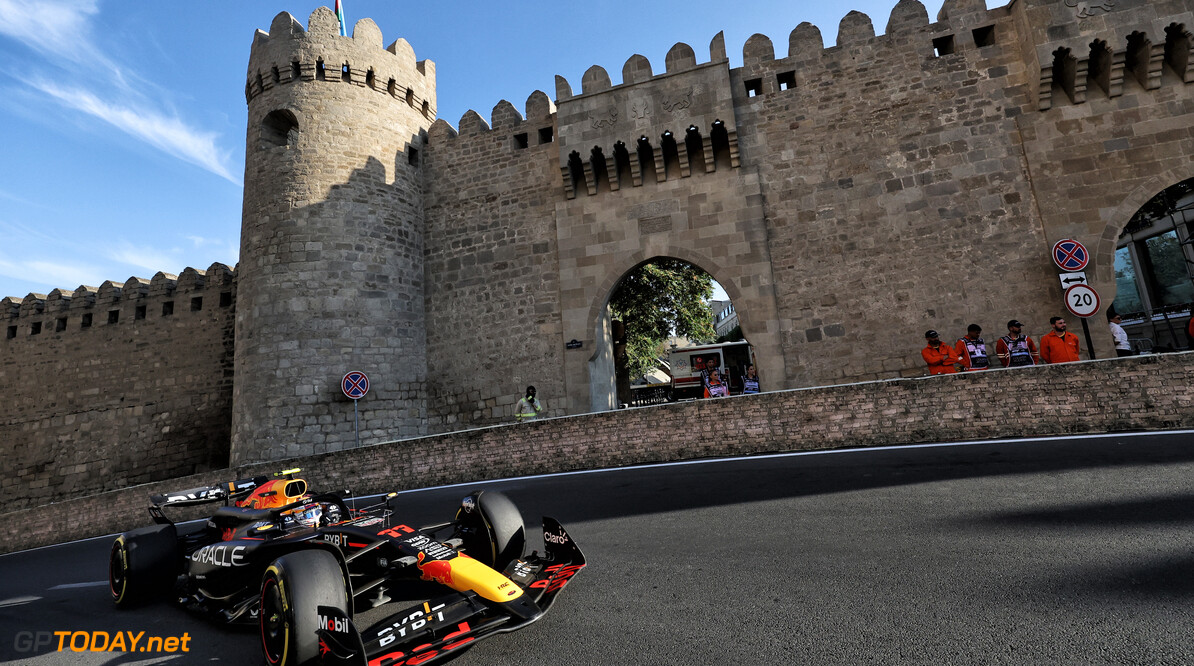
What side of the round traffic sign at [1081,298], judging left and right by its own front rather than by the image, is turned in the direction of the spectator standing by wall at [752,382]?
right

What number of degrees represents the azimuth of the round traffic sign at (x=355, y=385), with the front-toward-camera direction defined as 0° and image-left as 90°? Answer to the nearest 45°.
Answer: approximately 0°

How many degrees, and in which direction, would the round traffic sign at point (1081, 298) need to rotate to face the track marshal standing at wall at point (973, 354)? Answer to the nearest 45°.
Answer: approximately 90° to its right

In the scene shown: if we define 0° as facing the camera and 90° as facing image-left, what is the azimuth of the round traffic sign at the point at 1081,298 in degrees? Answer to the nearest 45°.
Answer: approximately 0°

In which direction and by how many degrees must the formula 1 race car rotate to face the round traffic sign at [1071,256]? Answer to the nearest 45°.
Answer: approximately 45° to its left

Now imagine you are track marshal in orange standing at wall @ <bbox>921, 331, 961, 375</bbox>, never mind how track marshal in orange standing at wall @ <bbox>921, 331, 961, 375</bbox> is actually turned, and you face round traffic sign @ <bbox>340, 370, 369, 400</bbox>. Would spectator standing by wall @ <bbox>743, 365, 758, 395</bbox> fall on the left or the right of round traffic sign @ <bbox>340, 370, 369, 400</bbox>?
right

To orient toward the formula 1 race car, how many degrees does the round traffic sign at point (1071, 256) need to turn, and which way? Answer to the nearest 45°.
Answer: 0° — it already faces it

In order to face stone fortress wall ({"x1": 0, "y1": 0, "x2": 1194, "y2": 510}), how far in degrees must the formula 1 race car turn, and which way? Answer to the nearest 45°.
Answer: approximately 90° to its left

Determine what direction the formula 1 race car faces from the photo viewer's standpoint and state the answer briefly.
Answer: facing the viewer and to the right of the viewer
